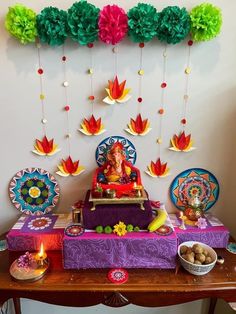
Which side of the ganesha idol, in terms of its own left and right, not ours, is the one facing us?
front

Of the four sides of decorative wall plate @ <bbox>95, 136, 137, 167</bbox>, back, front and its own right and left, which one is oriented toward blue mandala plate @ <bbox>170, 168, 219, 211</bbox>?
left

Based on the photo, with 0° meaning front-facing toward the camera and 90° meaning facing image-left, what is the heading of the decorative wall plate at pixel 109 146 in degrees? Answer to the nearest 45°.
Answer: approximately 0°

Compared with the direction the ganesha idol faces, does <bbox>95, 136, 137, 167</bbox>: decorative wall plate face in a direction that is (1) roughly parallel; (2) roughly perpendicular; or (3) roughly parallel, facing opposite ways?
roughly parallel

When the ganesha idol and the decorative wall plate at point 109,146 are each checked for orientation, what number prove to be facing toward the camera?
2
